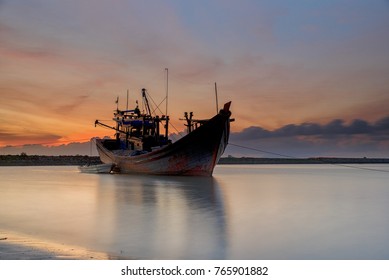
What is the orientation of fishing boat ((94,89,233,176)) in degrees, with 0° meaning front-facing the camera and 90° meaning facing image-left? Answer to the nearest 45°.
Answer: approximately 315°
